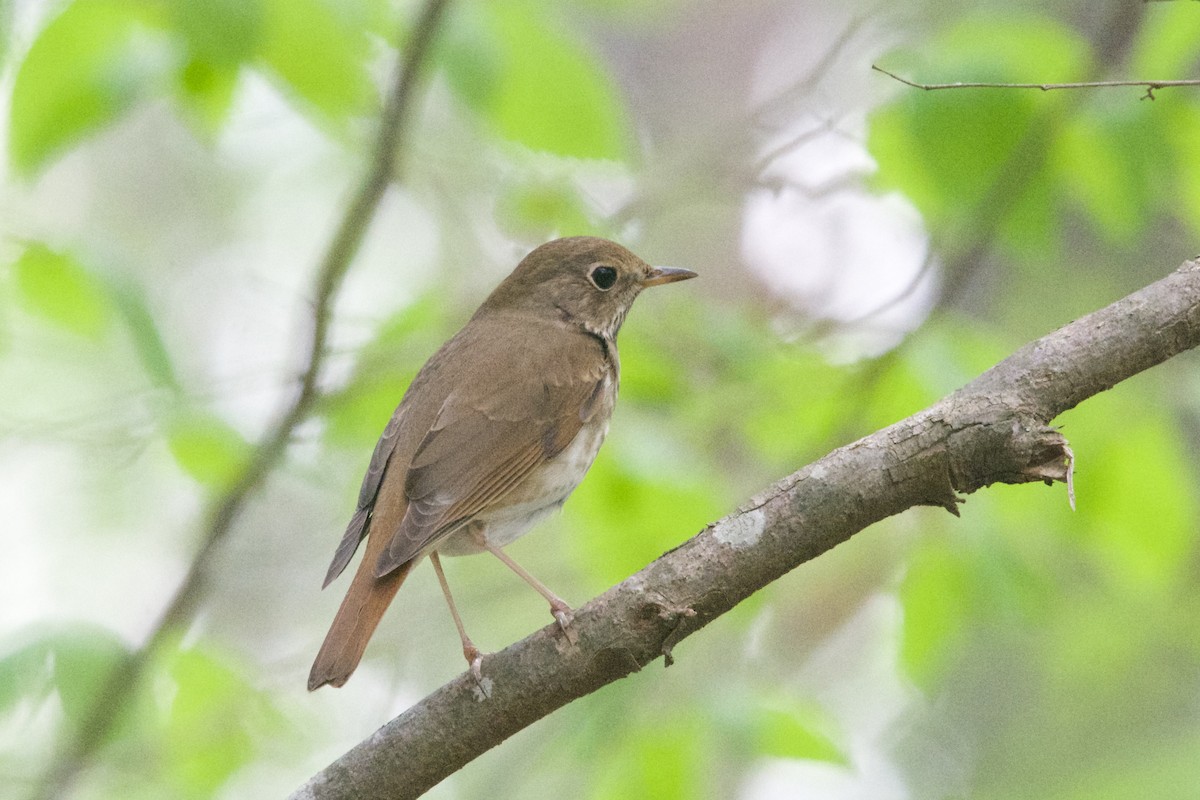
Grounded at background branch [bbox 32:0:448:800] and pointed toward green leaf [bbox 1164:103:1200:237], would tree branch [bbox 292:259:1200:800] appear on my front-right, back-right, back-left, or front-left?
front-right

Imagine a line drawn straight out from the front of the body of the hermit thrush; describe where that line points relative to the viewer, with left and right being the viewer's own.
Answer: facing away from the viewer and to the right of the viewer

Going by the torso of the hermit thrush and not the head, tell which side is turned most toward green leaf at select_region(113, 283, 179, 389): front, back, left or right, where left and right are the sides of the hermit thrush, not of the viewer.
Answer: back

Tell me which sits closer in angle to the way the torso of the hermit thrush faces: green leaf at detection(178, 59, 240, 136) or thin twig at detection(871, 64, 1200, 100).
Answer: the thin twig

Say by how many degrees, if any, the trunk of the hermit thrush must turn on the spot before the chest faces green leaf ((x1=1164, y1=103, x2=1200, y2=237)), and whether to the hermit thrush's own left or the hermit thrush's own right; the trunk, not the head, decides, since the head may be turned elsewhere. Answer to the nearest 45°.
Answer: approximately 45° to the hermit thrush's own left
